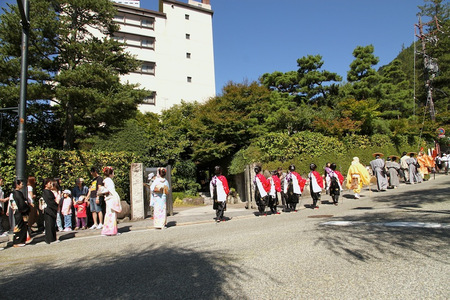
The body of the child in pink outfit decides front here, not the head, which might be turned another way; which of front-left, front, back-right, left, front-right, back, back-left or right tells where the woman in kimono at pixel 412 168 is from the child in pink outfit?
left

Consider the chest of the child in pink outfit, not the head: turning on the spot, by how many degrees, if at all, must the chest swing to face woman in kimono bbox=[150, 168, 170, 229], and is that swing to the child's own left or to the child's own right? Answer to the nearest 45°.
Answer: approximately 45° to the child's own left

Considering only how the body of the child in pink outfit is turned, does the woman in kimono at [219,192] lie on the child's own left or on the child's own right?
on the child's own left

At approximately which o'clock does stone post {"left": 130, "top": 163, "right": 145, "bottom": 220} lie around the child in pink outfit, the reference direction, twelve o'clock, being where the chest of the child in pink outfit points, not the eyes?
The stone post is roughly at 8 o'clock from the child in pink outfit.

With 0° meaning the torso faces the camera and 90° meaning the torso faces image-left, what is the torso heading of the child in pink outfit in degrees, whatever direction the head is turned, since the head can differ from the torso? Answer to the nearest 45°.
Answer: approximately 0°

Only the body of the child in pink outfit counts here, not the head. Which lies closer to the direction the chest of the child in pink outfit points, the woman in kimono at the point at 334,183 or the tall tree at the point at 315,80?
the woman in kimono

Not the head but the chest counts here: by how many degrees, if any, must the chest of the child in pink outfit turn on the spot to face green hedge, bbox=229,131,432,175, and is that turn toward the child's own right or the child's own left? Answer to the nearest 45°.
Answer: approximately 90° to the child's own left
